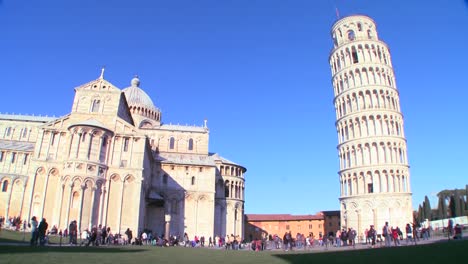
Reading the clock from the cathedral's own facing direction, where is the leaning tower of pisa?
The leaning tower of pisa is roughly at 6 o'clock from the cathedral.

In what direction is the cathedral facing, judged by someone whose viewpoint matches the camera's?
facing to the left of the viewer
